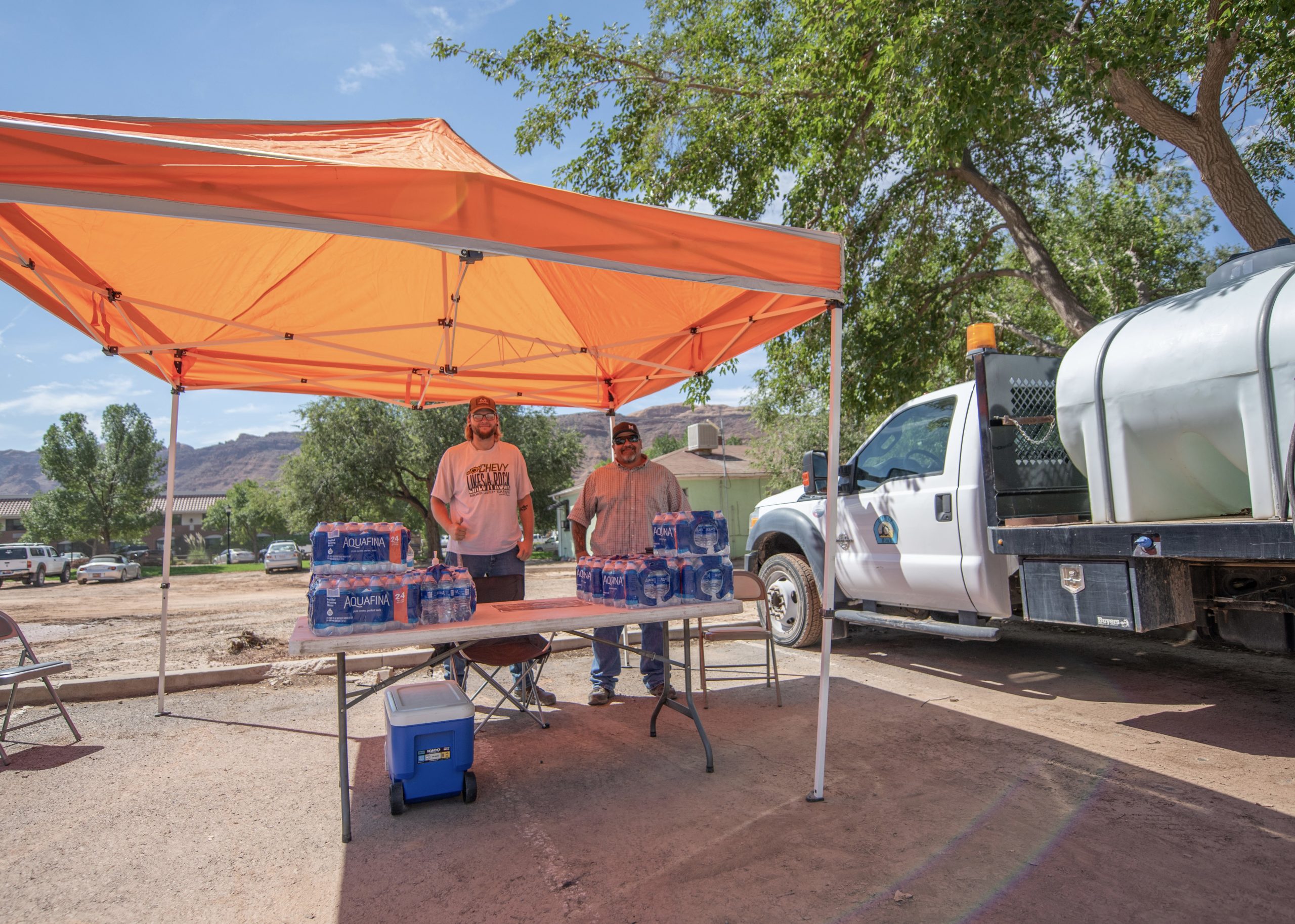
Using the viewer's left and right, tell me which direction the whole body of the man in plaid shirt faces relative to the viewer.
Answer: facing the viewer

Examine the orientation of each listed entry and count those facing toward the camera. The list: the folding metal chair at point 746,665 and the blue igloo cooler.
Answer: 2

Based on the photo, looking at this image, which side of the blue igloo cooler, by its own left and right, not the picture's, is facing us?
front

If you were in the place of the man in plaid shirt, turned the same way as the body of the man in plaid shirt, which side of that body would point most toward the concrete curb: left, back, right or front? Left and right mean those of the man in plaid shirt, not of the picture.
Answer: right

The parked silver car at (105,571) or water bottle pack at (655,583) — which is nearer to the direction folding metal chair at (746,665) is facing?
the water bottle pack

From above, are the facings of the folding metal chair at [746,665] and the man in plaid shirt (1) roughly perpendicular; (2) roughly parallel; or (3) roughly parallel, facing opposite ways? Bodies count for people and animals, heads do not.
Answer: roughly parallel

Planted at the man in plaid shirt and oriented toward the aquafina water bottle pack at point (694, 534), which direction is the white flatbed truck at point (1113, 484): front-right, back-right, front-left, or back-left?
front-left
